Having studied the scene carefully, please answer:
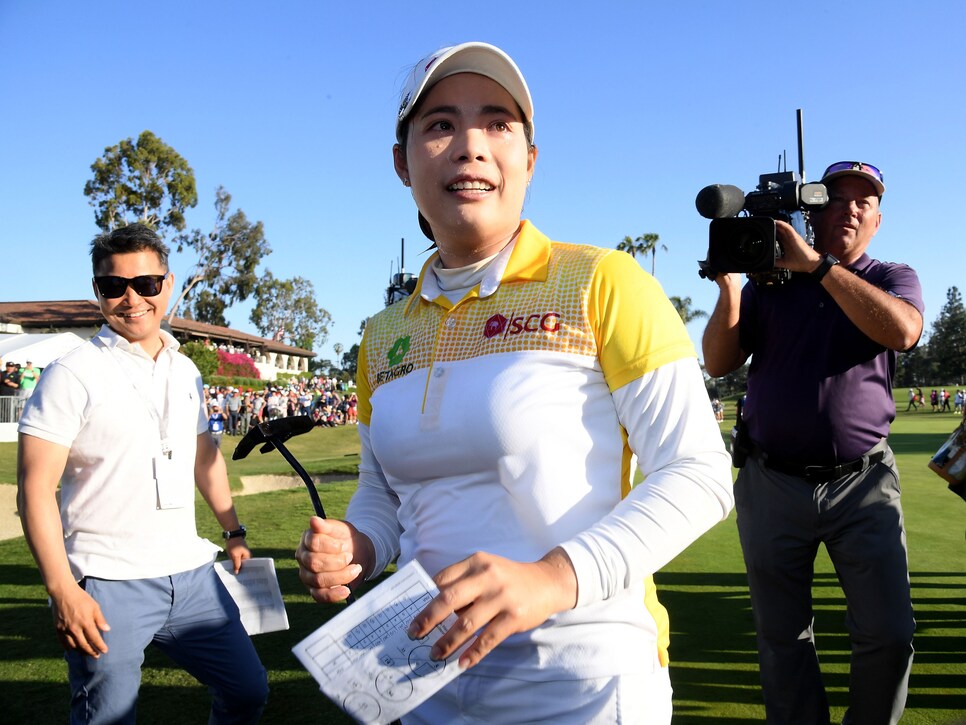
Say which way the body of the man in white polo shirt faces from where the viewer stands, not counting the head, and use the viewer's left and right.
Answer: facing the viewer and to the right of the viewer

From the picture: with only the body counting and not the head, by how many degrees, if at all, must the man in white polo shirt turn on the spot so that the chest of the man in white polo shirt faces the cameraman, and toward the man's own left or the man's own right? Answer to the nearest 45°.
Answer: approximately 45° to the man's own left

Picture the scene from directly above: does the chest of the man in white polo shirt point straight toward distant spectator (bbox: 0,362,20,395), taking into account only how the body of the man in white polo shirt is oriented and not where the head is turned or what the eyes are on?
no

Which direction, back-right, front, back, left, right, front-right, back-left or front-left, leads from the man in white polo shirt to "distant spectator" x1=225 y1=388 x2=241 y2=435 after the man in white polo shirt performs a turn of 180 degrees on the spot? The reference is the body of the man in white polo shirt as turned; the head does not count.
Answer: front-right

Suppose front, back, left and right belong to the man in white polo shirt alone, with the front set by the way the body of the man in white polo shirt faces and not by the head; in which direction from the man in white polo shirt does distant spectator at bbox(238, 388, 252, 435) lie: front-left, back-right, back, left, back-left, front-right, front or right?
back-left

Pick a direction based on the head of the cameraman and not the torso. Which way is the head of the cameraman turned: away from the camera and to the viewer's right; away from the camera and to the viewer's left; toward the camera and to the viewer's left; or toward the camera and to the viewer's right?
toward the camera and to the viewer's left
